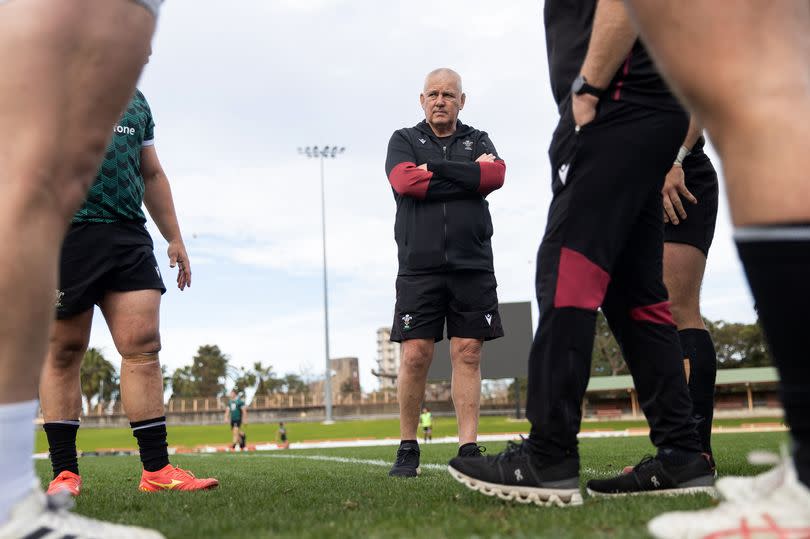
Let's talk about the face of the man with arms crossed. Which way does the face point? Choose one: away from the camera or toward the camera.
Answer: toward the camera

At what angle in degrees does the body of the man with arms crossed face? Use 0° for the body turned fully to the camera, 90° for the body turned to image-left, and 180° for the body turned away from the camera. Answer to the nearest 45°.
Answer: approximately 0°
